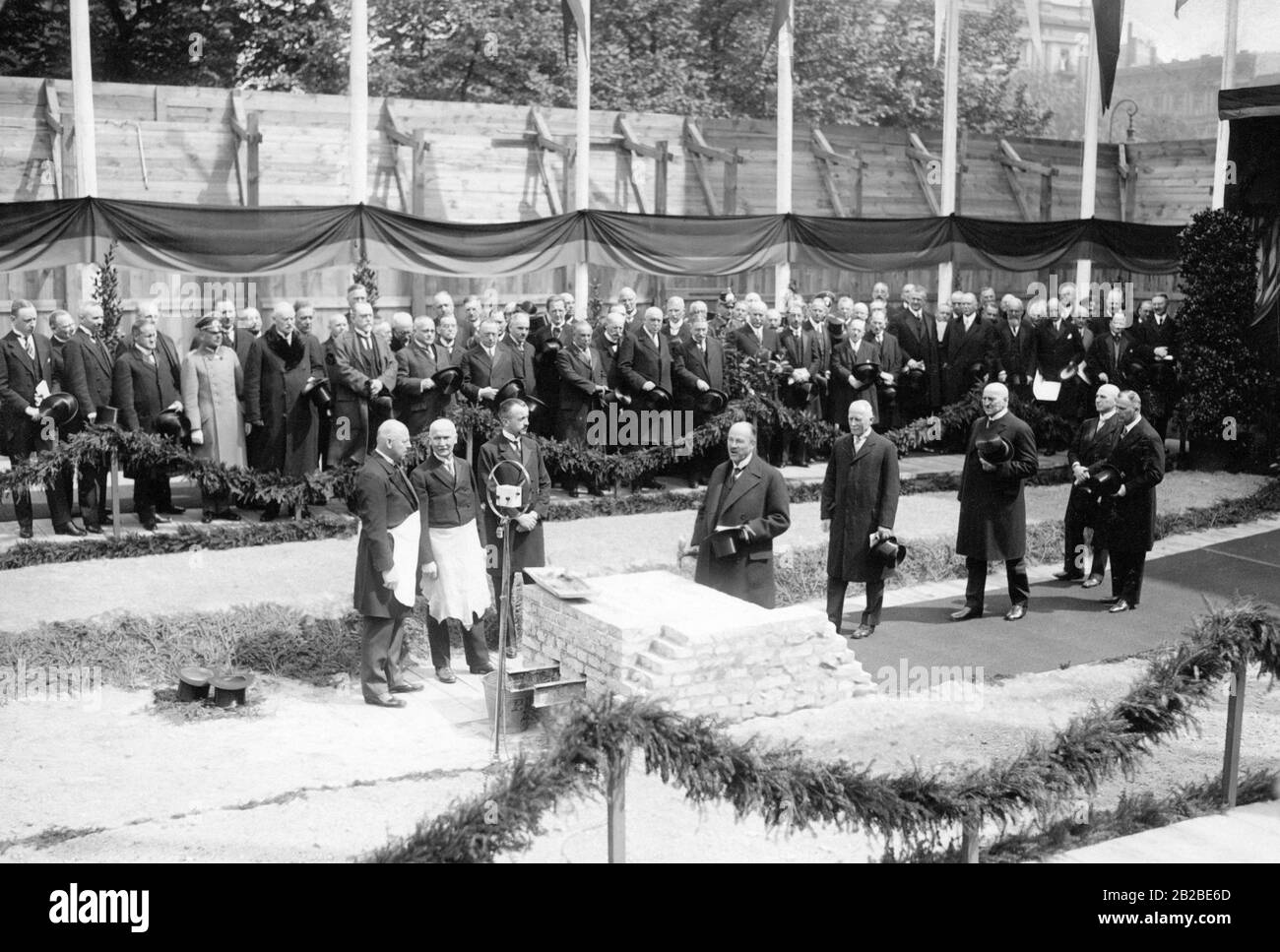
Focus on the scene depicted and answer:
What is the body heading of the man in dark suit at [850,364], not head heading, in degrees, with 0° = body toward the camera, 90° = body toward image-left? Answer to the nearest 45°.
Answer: approximately 0°

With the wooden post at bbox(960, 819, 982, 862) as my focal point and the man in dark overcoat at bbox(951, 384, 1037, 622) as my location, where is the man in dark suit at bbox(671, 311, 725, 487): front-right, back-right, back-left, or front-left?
back-right

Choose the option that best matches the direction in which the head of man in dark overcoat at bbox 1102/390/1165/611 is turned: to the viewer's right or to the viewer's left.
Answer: to the viewer's left

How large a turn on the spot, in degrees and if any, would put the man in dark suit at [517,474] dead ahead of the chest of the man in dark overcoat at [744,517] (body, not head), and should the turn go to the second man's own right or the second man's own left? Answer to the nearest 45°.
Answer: approximately 45° to the second man's own right

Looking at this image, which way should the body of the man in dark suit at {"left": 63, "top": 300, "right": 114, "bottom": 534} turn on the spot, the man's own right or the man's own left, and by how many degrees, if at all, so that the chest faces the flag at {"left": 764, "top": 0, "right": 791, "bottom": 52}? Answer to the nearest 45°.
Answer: approximately 90° to the man's own left

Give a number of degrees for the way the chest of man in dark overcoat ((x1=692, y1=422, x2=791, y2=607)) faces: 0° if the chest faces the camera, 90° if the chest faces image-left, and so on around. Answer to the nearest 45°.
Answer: approximately 45°

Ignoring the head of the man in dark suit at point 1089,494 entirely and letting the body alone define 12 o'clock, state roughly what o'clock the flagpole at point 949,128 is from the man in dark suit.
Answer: The flagpole is roughly at 4 o'clock from the man in dark suit.

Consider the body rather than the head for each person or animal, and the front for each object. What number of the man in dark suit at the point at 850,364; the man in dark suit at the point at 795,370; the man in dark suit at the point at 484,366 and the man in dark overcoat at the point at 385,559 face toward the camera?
3
